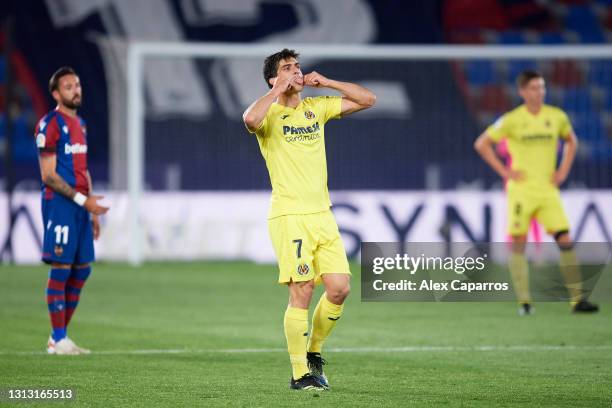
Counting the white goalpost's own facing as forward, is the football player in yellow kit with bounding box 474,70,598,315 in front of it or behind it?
in front

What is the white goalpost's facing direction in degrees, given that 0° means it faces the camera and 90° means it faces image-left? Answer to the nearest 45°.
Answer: approximately 0°

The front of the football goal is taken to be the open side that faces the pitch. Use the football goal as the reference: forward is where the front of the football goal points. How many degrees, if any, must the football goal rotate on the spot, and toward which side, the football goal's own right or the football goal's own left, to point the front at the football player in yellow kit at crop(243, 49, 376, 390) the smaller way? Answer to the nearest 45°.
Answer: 0° — it already faces them

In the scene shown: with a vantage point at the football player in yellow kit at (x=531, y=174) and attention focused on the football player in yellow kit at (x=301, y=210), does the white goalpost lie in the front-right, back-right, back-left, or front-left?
back-right
